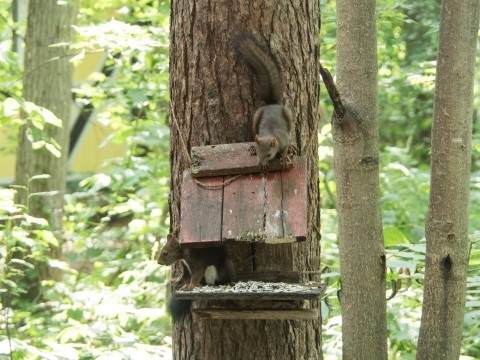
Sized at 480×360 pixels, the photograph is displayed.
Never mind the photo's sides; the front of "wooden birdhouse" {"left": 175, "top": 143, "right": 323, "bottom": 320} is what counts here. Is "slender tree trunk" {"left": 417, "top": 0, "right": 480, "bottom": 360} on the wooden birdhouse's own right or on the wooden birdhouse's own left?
on the wooden birdhouse's own left

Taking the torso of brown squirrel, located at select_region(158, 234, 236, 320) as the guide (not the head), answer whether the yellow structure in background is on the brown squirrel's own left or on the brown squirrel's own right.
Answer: on the brown squirrel's own right

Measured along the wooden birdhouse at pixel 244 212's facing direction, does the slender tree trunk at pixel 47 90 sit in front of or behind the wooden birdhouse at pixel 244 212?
behind

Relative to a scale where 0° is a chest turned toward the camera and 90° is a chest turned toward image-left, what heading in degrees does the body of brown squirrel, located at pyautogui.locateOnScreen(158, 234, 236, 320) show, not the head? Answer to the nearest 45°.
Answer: approximately 90°

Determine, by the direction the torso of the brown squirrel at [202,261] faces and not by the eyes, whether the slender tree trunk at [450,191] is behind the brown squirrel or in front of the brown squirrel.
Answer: behind

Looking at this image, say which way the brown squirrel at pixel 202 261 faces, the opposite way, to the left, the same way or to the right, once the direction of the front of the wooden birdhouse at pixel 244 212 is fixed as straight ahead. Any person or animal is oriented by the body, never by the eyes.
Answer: to the right

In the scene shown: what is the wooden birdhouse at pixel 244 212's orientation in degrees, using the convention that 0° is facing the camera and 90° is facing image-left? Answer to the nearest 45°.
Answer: approximately 0°

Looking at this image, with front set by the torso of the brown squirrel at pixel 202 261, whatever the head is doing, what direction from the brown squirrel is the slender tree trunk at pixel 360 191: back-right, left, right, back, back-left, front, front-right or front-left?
back-right
